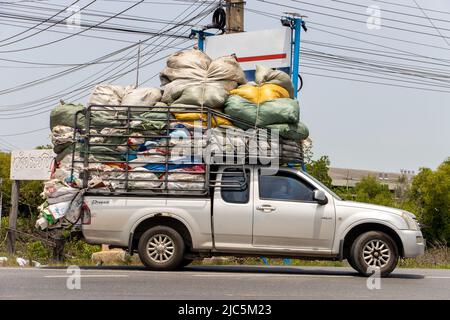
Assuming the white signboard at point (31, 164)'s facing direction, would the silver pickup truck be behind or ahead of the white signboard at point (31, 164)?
ahead

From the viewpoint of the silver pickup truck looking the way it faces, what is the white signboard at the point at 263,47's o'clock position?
The white signboard is roughly at 9 o'clock from the silver pickup truck.

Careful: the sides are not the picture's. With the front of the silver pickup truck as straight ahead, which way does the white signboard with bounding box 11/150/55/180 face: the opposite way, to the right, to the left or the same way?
to the right

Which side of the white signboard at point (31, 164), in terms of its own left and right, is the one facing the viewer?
front

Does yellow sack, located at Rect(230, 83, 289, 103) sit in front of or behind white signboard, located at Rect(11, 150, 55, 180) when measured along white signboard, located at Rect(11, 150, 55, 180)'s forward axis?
in front

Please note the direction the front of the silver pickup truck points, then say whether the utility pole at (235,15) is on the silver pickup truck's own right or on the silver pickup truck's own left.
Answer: on the silver pickup truck's own left

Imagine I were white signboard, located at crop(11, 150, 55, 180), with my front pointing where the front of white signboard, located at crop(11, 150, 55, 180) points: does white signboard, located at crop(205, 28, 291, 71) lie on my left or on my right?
on my left

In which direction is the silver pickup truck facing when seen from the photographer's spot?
facing to the right of the viewer

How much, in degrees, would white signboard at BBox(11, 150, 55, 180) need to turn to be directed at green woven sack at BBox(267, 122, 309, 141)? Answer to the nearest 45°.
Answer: approximately 45° to its left

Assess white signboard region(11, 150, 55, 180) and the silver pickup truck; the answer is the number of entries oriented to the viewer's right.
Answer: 1

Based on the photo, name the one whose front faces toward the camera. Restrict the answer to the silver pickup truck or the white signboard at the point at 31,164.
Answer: the white signboard

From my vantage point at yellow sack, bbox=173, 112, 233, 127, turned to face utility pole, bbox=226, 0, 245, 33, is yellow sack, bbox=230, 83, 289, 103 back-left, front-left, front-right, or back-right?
front-right
